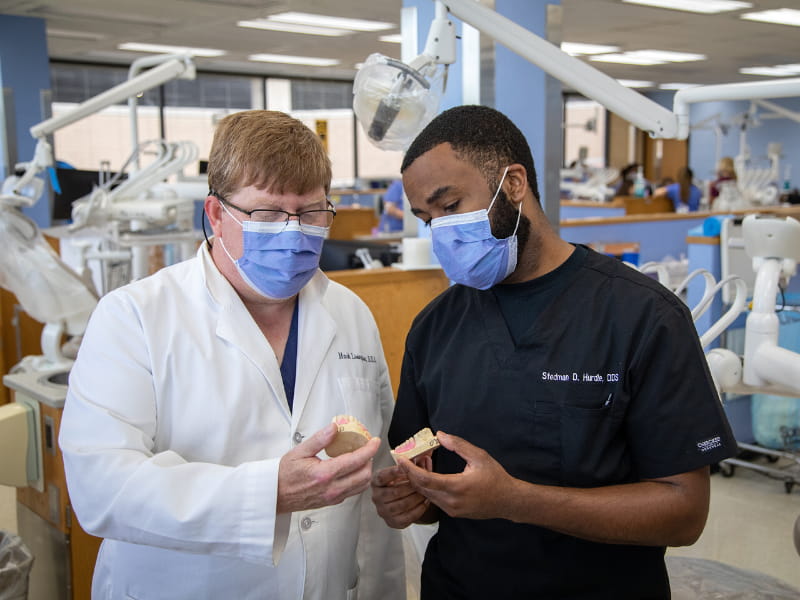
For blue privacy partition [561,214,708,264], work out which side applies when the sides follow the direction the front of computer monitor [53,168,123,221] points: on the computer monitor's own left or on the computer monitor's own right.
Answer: on the computer monitor's own left

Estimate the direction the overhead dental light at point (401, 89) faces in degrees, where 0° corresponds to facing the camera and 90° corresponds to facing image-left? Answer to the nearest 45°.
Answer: approximately 45°

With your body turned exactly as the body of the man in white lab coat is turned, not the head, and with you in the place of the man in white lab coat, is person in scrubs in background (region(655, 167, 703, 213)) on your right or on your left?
on your left

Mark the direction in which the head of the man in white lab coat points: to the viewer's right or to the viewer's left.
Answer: to the viewer's right

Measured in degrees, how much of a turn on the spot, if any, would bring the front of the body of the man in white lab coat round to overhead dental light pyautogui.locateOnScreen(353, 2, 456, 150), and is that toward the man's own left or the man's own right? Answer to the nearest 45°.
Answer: approximately 90° to the man's own left

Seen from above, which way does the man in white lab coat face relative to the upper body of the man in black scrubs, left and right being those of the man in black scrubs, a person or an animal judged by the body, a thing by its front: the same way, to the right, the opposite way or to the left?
to the left

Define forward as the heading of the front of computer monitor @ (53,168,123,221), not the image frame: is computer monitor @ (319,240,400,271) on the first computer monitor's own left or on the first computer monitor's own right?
on the first computer monitor's own left

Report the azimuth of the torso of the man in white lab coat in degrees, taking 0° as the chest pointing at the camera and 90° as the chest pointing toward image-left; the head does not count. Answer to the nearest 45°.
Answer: approximately 315°
